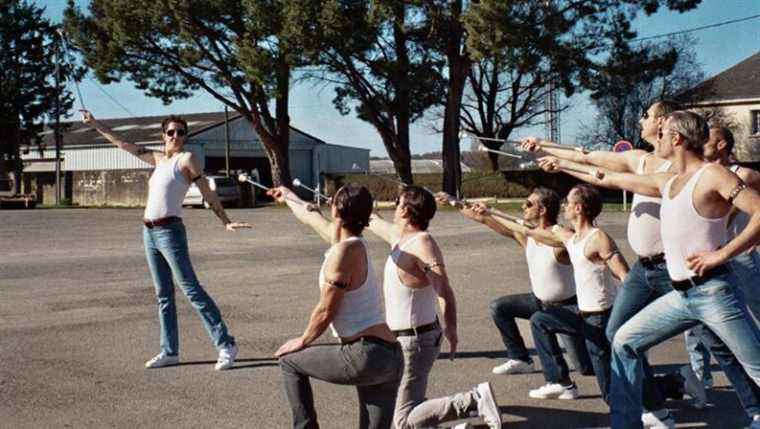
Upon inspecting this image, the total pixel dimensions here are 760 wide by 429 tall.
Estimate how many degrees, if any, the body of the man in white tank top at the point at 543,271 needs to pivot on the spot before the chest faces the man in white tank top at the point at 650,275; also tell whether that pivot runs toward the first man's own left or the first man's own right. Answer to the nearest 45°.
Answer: approximately 135° to the first man's own left

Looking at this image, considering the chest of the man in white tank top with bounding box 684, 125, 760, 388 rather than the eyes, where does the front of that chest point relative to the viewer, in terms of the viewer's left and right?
facing to the left of the viewer

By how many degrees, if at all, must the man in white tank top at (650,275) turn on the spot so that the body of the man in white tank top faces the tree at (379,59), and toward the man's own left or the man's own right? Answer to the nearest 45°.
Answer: approximately 90° to the man's own right

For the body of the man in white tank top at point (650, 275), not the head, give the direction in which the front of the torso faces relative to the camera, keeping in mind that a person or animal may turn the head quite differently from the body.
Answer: to the viewer's left

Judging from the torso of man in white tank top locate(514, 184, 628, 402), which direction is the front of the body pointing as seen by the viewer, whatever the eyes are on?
to the viewer's left

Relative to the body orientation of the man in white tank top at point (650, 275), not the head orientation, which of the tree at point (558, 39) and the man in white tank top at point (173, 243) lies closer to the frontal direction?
the man in white tank top

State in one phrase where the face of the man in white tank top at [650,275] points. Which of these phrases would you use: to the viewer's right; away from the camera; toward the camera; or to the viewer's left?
to the viewer's left

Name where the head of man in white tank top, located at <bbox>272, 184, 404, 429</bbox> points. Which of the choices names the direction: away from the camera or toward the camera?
away from the camera

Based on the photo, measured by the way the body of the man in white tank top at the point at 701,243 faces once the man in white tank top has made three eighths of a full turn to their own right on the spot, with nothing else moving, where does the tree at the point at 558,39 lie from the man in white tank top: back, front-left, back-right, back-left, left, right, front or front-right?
front

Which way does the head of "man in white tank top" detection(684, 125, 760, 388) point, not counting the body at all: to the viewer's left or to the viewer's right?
to the viewer's left

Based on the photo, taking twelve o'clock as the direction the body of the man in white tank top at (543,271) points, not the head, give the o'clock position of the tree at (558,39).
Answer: The tree is roughly at 3 o'clock from the man in white tank top.

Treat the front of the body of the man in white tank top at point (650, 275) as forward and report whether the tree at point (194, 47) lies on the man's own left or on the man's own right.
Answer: on the man's own right

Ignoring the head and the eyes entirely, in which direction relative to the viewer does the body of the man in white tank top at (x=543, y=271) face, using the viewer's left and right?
facing to the left of the viewer

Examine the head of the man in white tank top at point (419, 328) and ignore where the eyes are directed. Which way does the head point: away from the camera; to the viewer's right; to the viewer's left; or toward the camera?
to the viewer's left
